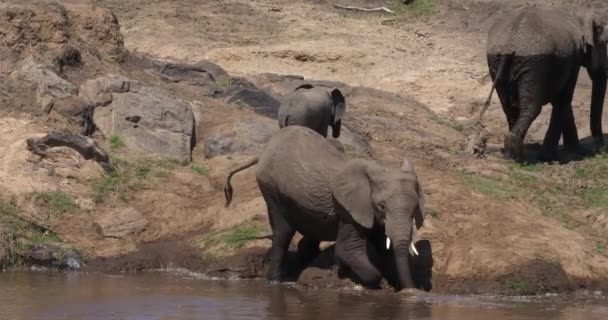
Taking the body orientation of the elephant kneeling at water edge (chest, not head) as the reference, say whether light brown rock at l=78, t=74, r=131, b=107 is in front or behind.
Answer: behind

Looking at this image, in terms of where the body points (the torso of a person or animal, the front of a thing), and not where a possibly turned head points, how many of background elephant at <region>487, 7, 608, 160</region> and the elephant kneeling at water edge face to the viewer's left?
0

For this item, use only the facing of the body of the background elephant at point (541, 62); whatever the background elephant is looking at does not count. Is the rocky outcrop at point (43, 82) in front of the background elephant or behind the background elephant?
behind

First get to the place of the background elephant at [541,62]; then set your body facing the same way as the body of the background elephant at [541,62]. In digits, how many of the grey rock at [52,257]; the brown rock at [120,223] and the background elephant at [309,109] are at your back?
3

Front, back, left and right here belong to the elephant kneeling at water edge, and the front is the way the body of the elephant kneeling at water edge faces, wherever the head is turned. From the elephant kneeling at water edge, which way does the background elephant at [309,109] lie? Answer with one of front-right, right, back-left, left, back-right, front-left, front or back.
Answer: back-left

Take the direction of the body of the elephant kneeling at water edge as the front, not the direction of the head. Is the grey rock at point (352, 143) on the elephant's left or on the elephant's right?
on the elephant's left

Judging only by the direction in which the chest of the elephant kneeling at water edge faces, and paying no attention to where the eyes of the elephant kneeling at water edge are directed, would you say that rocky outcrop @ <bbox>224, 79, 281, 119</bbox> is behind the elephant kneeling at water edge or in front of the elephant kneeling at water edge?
behind

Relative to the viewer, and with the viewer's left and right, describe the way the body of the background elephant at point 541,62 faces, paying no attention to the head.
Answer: facing away from the viewer and to the right of the viewer

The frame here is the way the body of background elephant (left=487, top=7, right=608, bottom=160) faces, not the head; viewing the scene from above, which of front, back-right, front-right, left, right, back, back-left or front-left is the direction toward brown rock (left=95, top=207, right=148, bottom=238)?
back

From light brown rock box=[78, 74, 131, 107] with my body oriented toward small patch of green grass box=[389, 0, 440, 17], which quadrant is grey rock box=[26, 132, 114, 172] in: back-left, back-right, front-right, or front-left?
back-right

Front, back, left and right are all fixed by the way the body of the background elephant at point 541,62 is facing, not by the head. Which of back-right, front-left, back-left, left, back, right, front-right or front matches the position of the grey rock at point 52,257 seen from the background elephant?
back

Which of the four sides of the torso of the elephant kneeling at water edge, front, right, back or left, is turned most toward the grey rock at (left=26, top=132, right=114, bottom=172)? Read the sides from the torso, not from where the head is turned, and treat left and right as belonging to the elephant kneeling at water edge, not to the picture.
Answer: back
